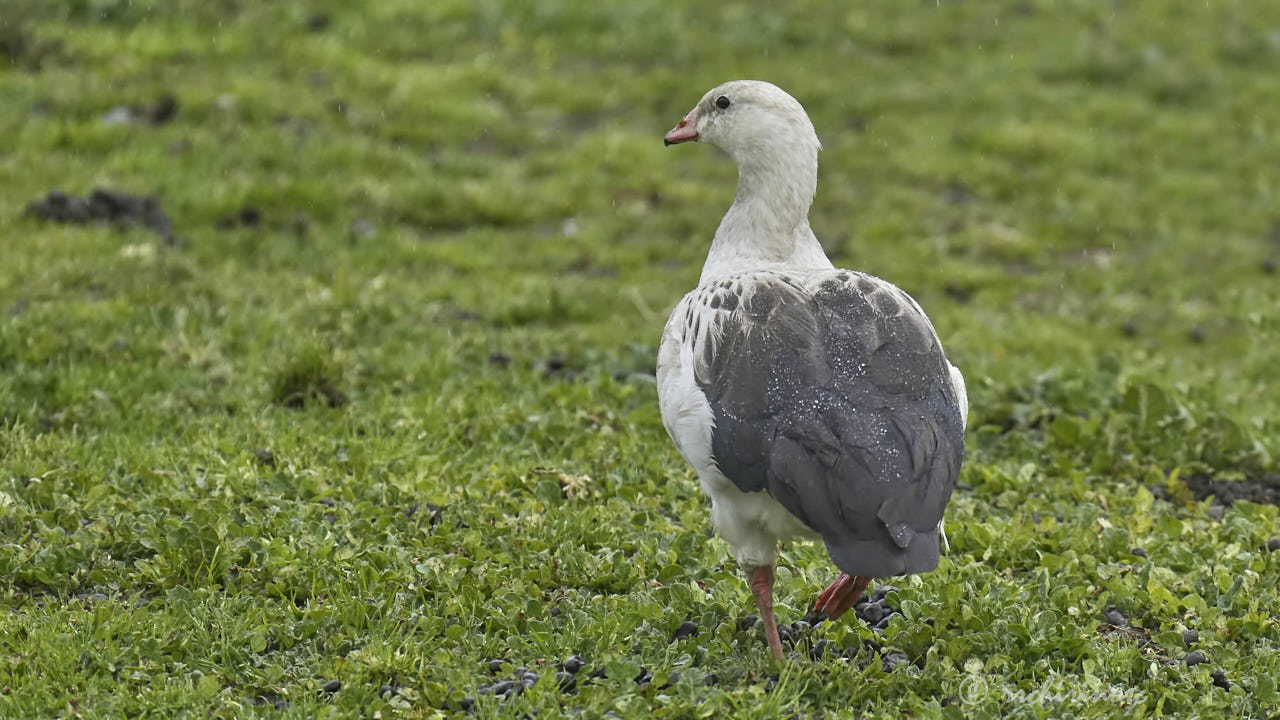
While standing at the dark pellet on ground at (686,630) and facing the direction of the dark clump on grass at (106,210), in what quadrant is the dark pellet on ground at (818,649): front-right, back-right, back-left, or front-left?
back-right

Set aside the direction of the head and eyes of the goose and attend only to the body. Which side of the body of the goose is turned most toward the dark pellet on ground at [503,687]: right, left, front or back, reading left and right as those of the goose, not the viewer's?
left

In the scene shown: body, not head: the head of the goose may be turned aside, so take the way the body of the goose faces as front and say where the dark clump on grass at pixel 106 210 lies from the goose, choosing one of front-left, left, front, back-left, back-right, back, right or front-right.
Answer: front

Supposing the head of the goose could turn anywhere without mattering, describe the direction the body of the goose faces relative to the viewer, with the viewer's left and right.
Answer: facing away from the viewer and to the left of the viewer
